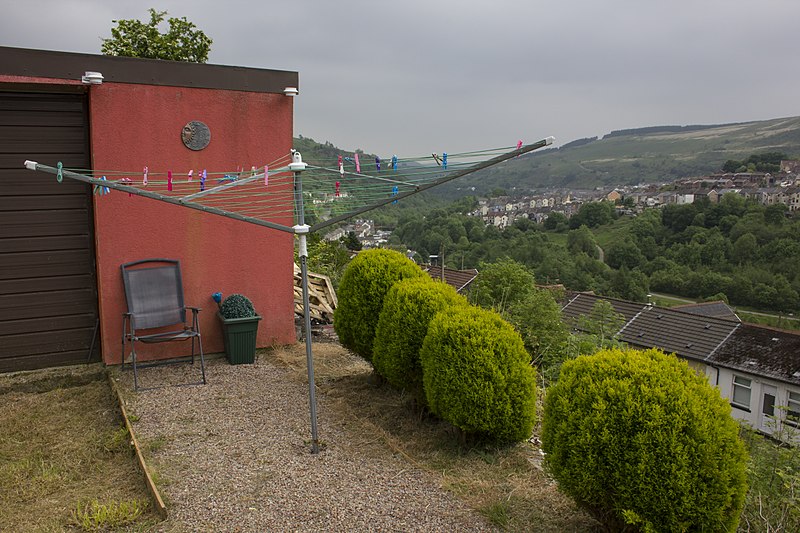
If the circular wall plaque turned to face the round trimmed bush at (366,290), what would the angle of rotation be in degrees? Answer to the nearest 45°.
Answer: approximately 45° to its left

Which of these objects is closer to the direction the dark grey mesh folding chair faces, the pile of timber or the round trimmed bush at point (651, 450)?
the round trimmed bush

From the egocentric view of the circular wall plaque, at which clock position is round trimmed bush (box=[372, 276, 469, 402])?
The round trimmed bush is roughly at 11 o'clock from the circular wall plaque.

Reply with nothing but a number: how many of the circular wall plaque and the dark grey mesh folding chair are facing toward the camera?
2
